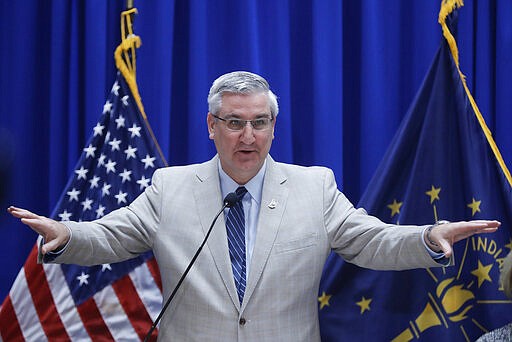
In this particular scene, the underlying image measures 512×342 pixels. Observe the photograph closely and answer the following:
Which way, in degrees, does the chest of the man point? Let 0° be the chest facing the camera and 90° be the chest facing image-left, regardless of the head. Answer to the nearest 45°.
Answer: approximately 0°

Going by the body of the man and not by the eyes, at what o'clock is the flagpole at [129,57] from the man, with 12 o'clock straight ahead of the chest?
The flagpole is roughly at 5 o'clock from the man.

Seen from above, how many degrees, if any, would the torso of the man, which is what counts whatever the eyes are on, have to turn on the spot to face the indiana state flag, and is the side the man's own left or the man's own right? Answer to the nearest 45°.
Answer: approximately 135° to the man's own left

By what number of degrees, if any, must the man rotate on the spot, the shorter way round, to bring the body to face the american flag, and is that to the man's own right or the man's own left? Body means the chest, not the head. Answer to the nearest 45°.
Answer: approximately 135° to the man's own right
